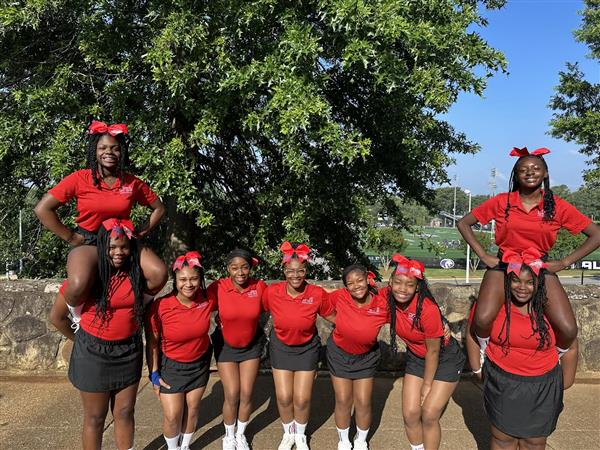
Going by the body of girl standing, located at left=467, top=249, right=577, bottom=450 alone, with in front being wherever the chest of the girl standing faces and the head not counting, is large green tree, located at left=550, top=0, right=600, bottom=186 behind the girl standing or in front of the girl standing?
behind

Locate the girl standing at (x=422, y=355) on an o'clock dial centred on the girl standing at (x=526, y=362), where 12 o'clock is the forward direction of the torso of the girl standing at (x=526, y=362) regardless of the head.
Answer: the girl standing at (x=422, y=355) is roughly at 4 o'clock from the girl standing at (x=526, y=362).

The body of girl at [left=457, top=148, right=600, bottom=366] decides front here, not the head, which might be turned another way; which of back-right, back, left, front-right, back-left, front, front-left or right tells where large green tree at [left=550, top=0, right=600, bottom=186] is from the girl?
back

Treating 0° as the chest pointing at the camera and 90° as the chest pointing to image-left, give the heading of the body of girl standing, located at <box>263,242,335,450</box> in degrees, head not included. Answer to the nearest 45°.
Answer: approximately 0°

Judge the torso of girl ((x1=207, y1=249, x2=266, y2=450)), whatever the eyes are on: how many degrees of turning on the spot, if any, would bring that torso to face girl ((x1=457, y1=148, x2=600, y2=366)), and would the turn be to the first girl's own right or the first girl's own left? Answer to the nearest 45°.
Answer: approximately 90° to the first girl's own left
